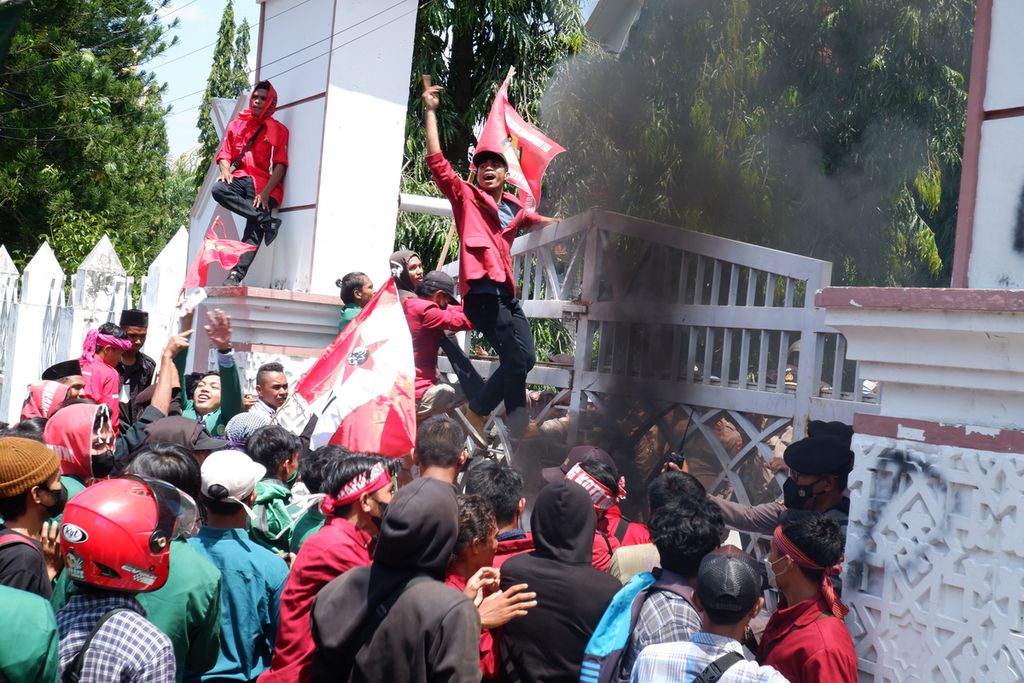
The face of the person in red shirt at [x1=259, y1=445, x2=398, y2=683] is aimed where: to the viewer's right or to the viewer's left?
to the viewer's right

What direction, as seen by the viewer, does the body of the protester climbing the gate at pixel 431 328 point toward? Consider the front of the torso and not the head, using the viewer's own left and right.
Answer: facing to the right of the viewer

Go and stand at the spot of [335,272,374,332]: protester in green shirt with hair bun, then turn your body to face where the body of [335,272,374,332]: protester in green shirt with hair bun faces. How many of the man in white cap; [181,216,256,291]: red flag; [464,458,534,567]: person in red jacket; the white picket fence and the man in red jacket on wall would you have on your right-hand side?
2

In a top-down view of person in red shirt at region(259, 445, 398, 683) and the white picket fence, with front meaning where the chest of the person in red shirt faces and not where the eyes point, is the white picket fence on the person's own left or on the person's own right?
on the person's own left

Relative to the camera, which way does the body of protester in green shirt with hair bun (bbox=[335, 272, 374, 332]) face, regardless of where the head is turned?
to the viewer's right

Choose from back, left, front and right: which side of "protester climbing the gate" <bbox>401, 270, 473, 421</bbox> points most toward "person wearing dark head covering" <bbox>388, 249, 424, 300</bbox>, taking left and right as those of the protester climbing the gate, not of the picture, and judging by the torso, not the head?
left

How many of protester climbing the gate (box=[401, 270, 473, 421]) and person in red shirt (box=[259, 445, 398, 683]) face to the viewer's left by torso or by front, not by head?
0
